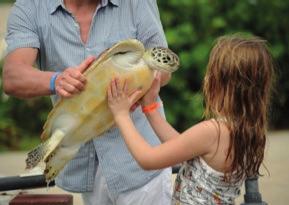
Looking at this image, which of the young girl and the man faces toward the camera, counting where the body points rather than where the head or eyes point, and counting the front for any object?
the man

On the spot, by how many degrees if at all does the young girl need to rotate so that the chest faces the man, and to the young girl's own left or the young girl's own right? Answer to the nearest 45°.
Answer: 0° — they already face them

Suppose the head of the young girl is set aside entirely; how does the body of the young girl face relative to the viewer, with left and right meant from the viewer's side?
facing away from the viewer and to the left of the viewer

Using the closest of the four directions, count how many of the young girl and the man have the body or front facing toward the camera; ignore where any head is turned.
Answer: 1

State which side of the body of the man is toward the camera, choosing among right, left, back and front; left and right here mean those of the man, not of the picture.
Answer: front

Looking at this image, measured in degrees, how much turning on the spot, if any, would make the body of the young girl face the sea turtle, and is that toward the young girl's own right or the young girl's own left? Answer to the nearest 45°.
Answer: approximately 45° to the young girl's own left

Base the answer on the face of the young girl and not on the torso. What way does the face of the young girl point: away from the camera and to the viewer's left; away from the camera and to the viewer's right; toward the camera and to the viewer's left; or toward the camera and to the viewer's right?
away from the camera and to the viewer's left
